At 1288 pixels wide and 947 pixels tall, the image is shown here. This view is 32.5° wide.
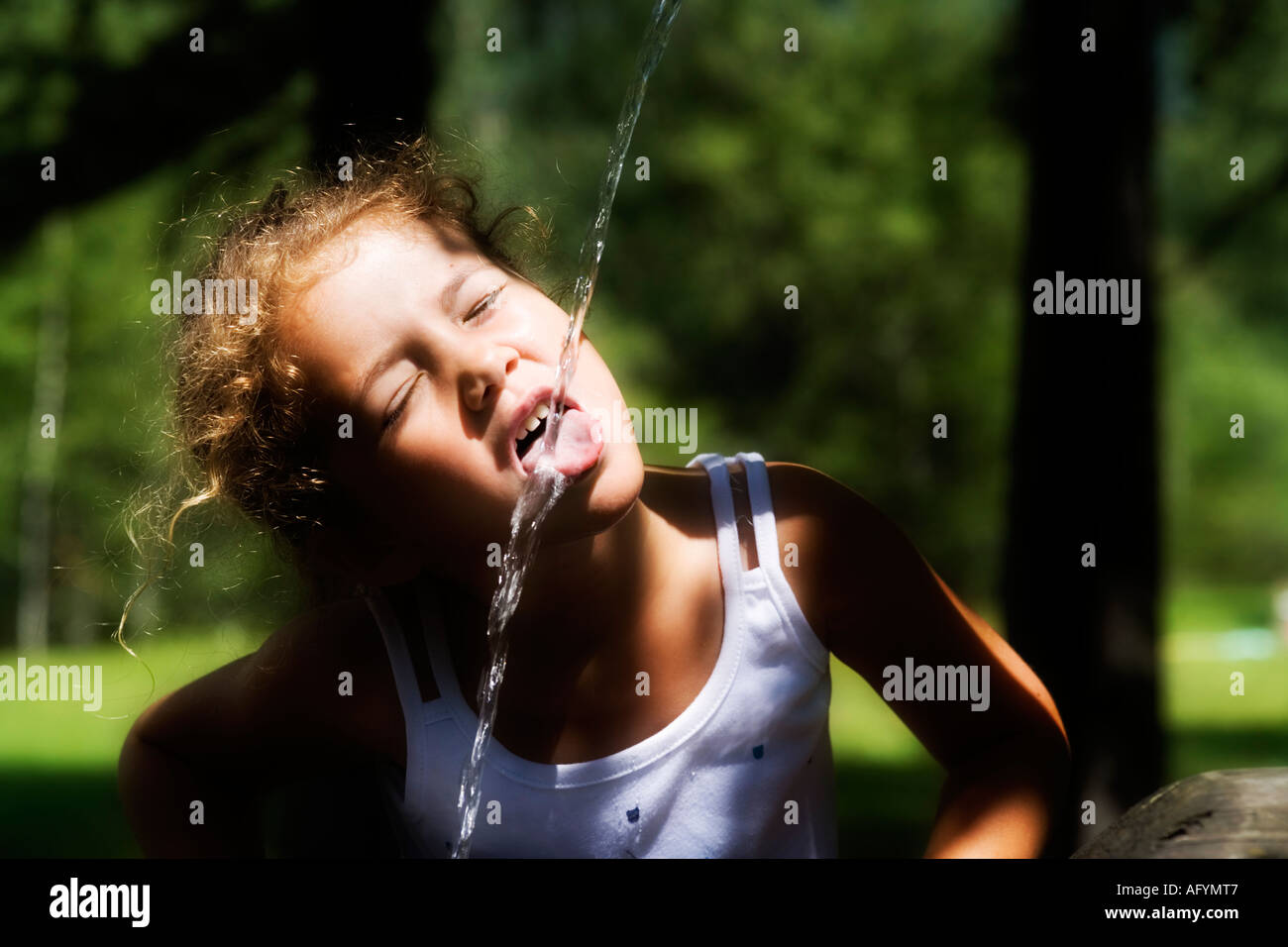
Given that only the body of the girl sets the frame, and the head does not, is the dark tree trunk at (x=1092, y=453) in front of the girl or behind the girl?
behind

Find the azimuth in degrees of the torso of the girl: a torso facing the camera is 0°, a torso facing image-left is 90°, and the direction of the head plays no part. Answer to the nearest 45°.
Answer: approximately 0°

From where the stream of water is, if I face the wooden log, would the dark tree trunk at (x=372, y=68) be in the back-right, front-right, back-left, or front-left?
back-left

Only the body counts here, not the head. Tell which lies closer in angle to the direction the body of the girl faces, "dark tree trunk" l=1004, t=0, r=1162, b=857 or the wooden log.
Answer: the wooden log

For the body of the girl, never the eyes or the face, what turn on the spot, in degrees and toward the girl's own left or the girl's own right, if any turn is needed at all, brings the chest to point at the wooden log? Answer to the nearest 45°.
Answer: approximately 45° to the girl's own left
